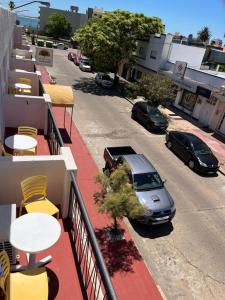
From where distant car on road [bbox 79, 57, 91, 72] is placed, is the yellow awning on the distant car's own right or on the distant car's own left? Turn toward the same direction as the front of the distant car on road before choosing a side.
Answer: on the distant car's own right

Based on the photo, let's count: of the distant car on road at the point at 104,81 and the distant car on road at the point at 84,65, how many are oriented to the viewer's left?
0

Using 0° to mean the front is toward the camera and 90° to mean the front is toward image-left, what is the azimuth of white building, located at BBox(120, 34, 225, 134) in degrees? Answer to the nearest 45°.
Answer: approximately 45°

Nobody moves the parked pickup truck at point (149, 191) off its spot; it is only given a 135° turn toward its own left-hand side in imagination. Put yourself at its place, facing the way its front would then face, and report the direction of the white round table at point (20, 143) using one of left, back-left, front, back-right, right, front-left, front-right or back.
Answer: back-left

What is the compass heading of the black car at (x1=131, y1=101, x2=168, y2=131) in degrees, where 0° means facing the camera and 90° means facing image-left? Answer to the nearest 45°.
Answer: approximately 315°

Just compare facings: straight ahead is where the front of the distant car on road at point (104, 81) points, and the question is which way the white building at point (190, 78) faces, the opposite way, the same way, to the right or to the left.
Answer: to the right

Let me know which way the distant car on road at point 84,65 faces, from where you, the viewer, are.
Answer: facing the viewer and to the right of the viewer

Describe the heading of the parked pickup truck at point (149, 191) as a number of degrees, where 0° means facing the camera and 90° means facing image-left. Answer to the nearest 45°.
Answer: approximately 315°

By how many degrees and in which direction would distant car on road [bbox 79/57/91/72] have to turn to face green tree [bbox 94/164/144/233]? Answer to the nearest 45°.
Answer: approximately 45° to its right

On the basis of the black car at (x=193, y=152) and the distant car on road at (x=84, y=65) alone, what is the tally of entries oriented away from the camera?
0

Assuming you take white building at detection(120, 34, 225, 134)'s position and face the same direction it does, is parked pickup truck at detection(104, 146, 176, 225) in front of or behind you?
in front

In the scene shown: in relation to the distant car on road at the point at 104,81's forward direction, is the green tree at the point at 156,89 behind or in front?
in front

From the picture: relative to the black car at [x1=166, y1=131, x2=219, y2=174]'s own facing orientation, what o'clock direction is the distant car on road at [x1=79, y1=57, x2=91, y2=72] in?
The distant car on road is roughly at 6 o'clock from the black car.
